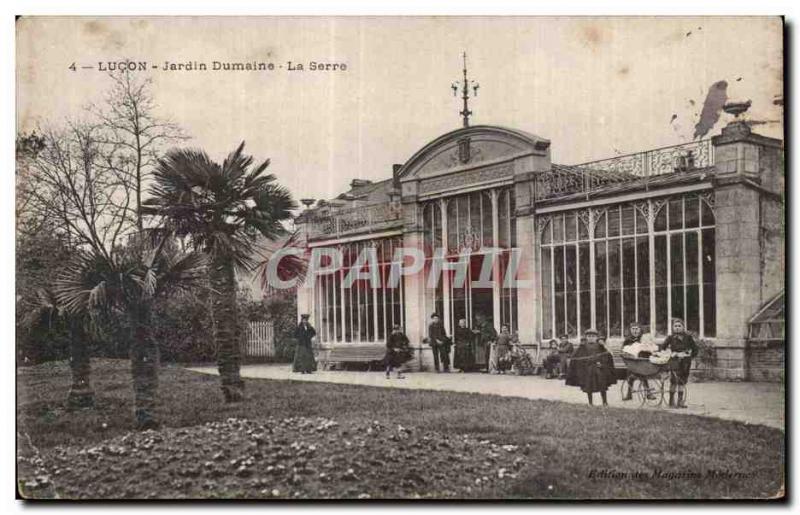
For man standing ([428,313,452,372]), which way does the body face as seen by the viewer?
toward the camera

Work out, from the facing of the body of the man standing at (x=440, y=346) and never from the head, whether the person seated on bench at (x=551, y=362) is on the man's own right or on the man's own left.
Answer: on the man's own left

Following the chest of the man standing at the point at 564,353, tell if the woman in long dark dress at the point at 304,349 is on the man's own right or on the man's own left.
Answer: on the man's own right

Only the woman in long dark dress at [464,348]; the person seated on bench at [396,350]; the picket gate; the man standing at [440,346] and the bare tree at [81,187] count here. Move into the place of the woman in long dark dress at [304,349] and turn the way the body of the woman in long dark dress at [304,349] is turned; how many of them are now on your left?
3

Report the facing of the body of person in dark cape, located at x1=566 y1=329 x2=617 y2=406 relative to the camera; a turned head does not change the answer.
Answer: toward the camera

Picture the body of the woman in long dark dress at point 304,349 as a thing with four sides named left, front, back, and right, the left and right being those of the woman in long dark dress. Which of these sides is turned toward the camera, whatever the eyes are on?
front

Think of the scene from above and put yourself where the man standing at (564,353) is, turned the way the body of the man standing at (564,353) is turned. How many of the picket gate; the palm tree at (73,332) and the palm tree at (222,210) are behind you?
0

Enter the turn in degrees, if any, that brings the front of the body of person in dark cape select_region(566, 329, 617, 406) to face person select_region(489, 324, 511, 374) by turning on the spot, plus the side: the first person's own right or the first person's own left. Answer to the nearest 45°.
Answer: approximately 135° to the first person's own right

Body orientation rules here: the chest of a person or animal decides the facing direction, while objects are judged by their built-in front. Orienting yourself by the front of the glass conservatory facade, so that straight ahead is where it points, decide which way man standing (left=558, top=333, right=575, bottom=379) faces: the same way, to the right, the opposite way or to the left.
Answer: the same way
